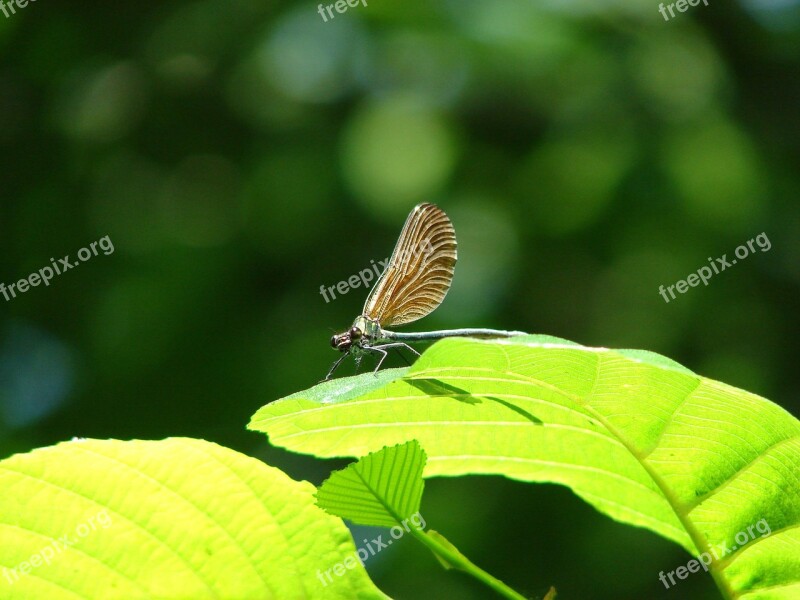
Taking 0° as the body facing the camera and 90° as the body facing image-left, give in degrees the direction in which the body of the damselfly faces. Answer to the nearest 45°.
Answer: approximately 90°

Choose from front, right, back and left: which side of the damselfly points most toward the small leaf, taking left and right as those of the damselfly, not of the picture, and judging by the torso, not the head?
left
